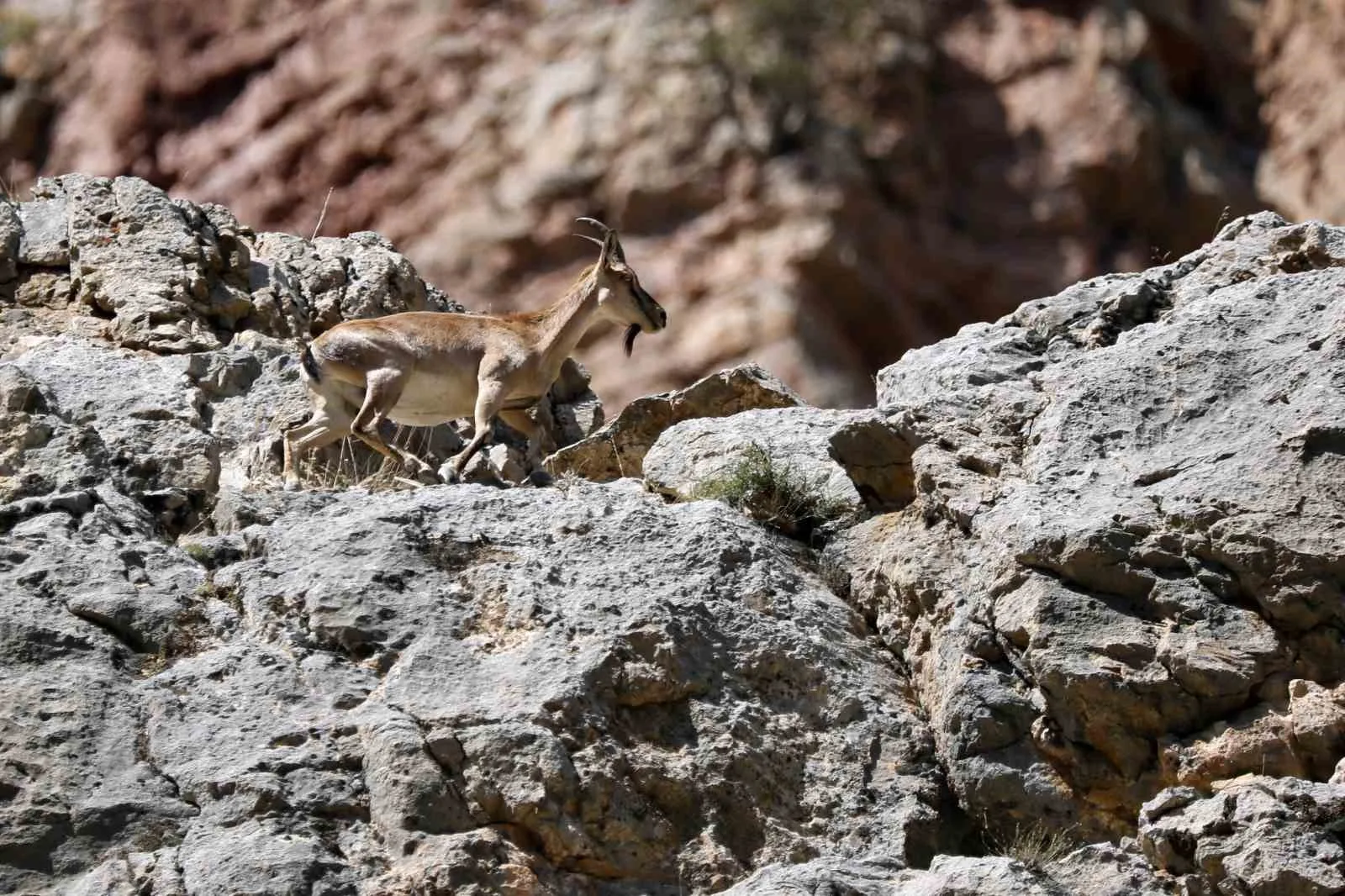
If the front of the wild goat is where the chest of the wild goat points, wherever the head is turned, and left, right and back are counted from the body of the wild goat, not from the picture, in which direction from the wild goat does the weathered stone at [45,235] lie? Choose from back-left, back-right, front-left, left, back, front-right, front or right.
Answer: back

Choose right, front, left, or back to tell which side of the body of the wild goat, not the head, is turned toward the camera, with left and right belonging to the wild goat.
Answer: right

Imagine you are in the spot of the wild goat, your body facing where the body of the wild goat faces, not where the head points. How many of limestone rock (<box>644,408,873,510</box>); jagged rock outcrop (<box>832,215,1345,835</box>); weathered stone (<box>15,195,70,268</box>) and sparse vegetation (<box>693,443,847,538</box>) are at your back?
1

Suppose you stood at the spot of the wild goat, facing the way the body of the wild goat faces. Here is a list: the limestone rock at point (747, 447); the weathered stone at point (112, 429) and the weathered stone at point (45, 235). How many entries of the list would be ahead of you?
1

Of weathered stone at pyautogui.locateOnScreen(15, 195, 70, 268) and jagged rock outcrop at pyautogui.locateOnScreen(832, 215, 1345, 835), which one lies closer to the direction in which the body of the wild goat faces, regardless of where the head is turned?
the jagged rock outcrop

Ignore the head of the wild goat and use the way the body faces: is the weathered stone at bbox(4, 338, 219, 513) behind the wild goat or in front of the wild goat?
behind

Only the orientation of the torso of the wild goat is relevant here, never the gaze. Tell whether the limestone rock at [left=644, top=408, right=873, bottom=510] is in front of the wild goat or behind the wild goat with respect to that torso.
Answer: in front

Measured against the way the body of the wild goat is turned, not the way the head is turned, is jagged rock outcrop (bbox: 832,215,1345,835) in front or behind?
in front
